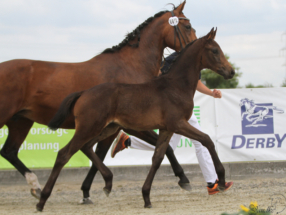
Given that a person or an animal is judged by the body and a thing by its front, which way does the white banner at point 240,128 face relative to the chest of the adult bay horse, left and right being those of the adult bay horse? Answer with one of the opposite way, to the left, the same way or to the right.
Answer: to the right

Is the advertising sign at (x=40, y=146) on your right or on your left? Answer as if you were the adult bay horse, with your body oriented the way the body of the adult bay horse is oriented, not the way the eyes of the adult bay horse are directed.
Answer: on your left

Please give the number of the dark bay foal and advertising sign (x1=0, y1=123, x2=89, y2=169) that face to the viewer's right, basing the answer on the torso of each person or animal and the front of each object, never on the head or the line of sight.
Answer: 1

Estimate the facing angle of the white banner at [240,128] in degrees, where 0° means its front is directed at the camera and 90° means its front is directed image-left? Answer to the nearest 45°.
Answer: approximately 0°

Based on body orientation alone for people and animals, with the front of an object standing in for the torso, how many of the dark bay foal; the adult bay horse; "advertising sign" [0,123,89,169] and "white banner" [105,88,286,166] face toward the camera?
2

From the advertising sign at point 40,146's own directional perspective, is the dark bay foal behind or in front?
in front

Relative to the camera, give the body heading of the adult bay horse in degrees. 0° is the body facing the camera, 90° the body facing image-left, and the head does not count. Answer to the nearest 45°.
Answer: approximately 270°

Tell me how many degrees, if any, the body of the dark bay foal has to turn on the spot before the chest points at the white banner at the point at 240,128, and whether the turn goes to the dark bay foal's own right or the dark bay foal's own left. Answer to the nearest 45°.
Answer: approximately 45° to the dark bay foal's own left

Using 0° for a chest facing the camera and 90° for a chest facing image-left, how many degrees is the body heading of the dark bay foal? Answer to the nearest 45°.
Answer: approximately 270°
